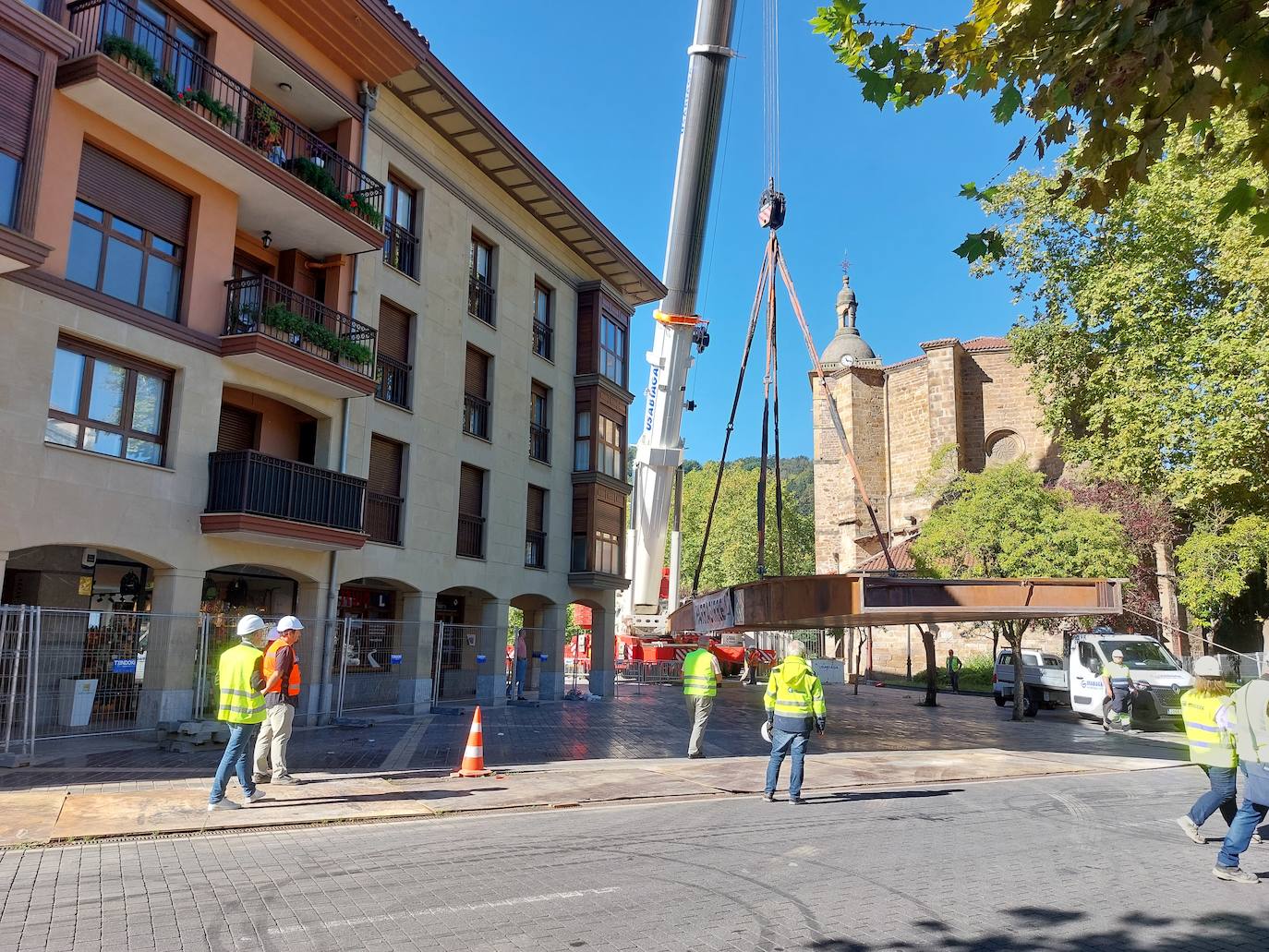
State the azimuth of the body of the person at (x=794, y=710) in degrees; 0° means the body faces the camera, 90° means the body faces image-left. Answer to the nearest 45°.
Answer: approximately 180°

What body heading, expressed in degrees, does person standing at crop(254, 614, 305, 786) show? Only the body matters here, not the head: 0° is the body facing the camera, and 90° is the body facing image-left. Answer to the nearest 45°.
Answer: approximately 270°

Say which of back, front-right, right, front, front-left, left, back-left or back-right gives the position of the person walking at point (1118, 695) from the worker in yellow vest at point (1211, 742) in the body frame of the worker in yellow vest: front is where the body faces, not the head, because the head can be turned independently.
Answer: front-left

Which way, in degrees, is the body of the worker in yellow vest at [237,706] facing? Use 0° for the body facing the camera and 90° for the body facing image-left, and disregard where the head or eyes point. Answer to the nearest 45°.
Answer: approximately 225°

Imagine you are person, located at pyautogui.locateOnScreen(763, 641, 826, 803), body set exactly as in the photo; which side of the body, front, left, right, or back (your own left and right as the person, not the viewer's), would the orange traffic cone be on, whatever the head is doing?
left

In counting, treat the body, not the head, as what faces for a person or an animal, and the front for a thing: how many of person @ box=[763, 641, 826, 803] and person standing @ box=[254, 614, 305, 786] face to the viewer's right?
1

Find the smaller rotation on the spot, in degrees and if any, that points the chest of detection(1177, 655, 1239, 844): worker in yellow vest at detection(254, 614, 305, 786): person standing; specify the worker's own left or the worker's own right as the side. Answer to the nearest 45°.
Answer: approximately 135° to the worker's own left

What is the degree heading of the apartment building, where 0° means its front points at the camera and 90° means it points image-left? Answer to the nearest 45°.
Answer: approximately 315°
